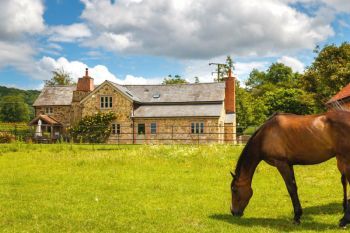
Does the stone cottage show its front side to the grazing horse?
yes

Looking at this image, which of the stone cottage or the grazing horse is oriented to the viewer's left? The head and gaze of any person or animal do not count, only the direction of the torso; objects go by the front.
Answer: the grazing horse

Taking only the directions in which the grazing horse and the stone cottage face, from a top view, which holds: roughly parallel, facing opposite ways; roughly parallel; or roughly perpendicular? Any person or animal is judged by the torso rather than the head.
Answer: roughly perpendicular

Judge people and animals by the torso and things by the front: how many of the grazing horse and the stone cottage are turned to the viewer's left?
1

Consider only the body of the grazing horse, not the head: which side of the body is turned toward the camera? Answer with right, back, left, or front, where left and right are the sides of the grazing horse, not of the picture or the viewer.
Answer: left

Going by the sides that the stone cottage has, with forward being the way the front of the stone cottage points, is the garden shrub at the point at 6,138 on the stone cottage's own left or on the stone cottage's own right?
on the stone cottage's own right

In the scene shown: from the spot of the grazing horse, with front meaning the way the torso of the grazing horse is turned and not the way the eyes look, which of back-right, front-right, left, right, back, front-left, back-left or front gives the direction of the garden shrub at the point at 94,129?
front-right

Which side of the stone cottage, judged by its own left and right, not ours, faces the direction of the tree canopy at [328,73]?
left

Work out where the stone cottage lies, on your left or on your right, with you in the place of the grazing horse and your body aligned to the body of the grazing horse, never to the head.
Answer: on your right

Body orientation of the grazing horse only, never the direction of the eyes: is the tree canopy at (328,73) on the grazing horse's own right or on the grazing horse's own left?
on the grazing horse's own right
